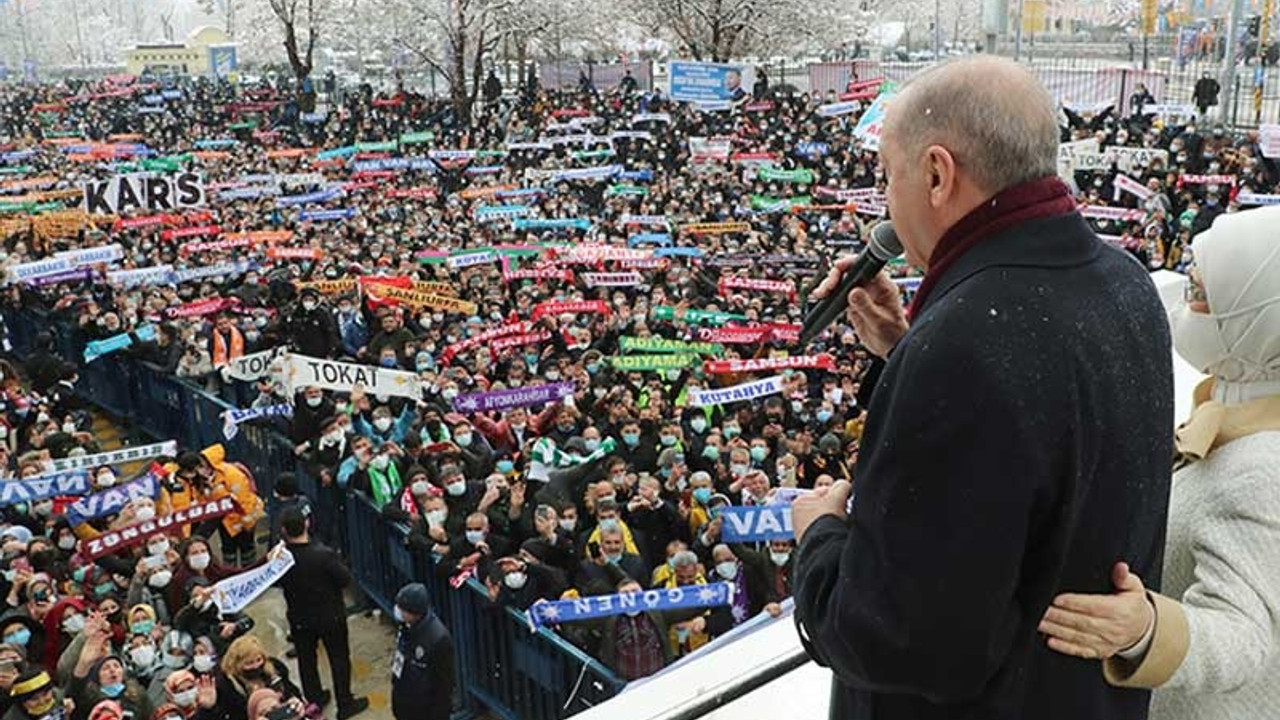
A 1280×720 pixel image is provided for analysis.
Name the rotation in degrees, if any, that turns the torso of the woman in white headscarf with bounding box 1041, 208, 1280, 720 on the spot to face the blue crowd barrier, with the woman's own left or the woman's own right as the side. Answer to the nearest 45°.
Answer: approximately 45° to the woman's own right

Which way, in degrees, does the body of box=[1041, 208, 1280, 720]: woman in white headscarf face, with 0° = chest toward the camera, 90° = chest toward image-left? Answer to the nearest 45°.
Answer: approximately 90°
